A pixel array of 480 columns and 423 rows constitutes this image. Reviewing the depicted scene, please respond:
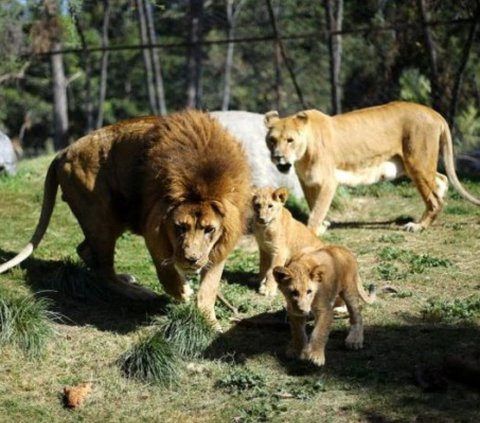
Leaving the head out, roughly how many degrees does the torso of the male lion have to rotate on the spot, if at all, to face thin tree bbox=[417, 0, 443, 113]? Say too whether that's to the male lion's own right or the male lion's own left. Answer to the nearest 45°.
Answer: approximately 90° to the male lion's own left

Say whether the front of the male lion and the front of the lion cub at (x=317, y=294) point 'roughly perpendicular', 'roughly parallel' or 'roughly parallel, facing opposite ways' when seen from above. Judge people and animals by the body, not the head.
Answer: roughly perpendicular

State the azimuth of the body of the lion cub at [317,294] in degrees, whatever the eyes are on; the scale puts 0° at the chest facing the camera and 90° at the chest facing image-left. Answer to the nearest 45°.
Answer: approximately 45°

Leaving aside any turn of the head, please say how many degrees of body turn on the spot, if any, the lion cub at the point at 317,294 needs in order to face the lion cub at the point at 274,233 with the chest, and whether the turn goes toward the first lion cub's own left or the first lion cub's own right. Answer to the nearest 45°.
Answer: approximately 135° to the first lion cub's own right

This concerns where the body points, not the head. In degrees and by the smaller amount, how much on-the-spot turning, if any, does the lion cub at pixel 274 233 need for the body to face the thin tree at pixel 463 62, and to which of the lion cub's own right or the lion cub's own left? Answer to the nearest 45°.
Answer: approximately 180°

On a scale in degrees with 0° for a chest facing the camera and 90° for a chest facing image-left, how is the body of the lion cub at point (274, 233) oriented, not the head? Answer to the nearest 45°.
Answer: approximately 45°

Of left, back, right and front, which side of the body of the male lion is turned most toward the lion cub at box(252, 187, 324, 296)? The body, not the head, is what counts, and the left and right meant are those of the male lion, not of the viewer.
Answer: left

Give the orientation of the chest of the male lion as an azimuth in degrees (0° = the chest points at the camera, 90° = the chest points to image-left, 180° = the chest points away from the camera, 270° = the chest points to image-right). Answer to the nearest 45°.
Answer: approximately 315°

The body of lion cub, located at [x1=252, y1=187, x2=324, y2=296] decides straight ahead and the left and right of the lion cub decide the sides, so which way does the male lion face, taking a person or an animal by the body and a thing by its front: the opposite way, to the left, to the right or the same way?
to the left
